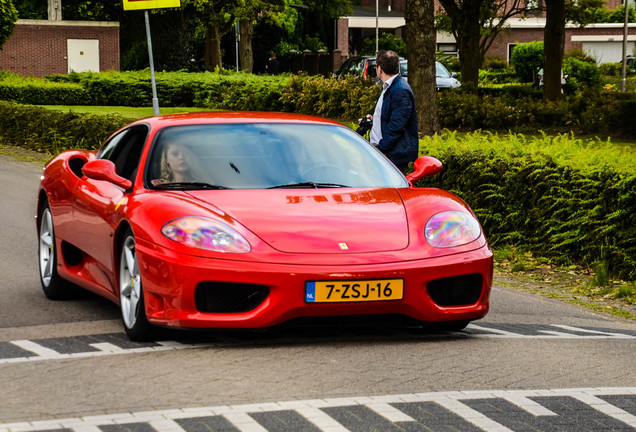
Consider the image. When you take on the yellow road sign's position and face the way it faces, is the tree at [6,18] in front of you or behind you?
behind

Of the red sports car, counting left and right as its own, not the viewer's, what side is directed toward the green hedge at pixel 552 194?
left

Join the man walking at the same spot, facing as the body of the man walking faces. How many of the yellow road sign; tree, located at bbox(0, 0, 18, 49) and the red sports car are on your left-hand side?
1

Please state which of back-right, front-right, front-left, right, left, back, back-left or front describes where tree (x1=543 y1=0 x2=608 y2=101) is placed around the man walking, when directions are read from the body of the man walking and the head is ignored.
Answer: right

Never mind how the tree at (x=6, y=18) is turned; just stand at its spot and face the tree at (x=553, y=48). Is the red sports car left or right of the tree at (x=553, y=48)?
right

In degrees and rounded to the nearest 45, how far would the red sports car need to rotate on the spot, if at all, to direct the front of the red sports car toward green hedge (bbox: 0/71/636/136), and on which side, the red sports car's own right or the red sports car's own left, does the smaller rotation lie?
approximately 135° to the red sports car's own left

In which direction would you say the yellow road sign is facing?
toward the camera

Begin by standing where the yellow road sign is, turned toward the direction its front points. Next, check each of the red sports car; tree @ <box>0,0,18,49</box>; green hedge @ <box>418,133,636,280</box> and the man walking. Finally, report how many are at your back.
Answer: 1

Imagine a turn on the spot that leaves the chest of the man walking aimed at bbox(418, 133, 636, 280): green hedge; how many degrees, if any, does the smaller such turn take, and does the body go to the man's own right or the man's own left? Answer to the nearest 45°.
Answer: approximately 180°

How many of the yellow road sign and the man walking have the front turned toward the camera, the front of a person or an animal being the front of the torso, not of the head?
1

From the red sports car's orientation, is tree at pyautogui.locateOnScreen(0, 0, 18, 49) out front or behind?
behind

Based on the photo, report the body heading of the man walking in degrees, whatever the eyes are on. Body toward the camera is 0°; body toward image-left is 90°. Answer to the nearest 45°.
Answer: approximately 90°

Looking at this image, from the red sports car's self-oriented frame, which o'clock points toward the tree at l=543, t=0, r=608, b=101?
The tree is roughly at 8 o'clock from the red sports car.

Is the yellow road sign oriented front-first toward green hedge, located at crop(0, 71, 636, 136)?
no

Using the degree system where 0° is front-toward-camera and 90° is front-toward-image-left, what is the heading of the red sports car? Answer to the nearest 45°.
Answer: approximately 315°

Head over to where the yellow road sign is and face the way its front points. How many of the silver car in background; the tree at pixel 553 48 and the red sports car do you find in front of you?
1
